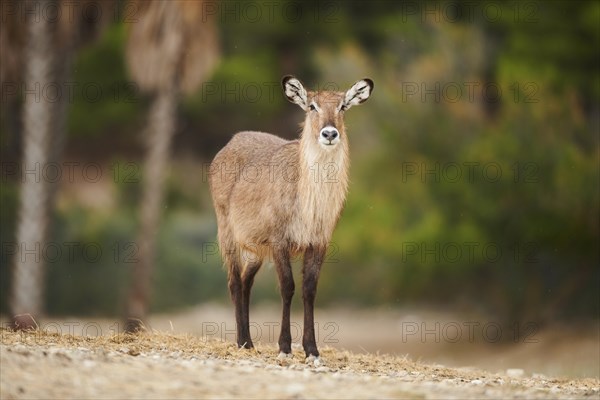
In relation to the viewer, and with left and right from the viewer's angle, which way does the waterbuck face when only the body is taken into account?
facing the viewer and to the right of the viewer

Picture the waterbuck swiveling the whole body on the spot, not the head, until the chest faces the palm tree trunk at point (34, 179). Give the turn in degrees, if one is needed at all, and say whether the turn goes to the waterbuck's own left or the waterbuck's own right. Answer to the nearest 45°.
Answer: approximately 180°

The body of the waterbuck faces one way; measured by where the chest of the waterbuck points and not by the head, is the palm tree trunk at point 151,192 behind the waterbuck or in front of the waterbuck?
behind
